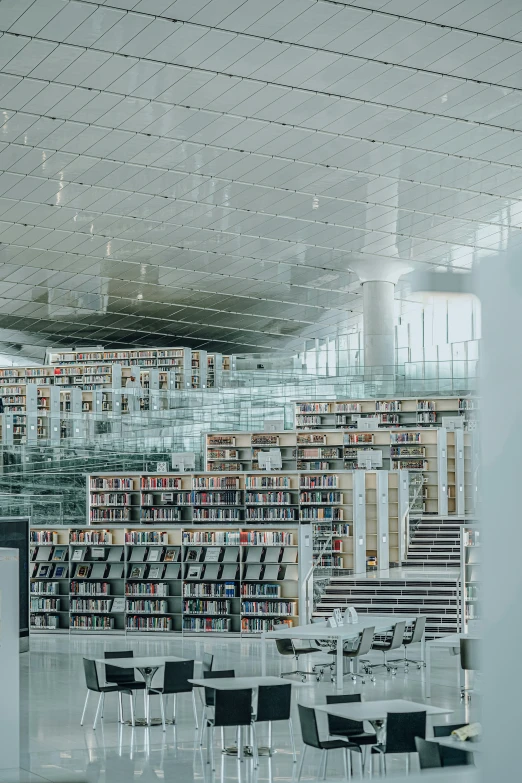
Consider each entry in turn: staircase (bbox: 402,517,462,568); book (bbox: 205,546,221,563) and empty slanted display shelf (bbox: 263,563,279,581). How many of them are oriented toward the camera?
3

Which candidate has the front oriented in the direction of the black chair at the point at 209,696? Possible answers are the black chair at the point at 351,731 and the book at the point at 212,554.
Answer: the book

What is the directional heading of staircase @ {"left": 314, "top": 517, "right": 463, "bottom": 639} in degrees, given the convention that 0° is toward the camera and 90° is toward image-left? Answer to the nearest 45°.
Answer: approximately 0°

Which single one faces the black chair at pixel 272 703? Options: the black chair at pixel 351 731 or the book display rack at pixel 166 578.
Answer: the book display rack

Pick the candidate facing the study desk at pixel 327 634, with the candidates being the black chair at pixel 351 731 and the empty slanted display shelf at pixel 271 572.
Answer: the empty slanted display shelf

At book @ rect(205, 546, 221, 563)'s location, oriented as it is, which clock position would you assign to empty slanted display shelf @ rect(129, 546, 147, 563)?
empty slanted display shelf @ rect(129, 546, 147, 563) is roughly at 4 o'clock from book @ rect(205, 546, 221, 563).

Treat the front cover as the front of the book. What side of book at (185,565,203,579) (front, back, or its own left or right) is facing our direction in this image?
front

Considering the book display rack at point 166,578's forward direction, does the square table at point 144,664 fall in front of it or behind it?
in front

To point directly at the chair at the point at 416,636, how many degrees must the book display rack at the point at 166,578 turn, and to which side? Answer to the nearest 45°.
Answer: approximately 45° to its left

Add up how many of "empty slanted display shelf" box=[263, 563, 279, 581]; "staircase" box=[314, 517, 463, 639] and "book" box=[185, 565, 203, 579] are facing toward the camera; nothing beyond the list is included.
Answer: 3
